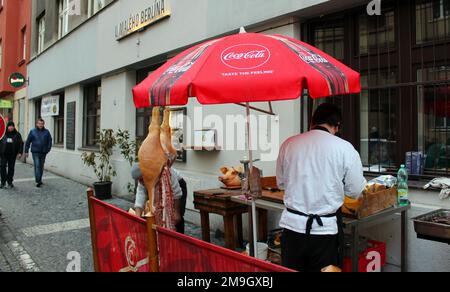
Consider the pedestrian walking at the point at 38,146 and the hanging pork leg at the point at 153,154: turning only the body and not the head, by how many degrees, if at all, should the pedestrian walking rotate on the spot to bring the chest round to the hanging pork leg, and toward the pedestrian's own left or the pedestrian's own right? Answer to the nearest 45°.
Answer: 0° — they already face it

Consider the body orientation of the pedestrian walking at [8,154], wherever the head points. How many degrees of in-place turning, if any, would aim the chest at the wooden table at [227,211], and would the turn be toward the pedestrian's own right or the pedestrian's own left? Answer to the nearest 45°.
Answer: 0° — they already face it

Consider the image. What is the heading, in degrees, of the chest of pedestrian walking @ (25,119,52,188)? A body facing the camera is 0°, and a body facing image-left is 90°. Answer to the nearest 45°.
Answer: approximately 0°

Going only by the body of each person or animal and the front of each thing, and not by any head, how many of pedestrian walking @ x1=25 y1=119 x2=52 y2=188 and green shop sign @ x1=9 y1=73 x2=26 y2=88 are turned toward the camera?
2
